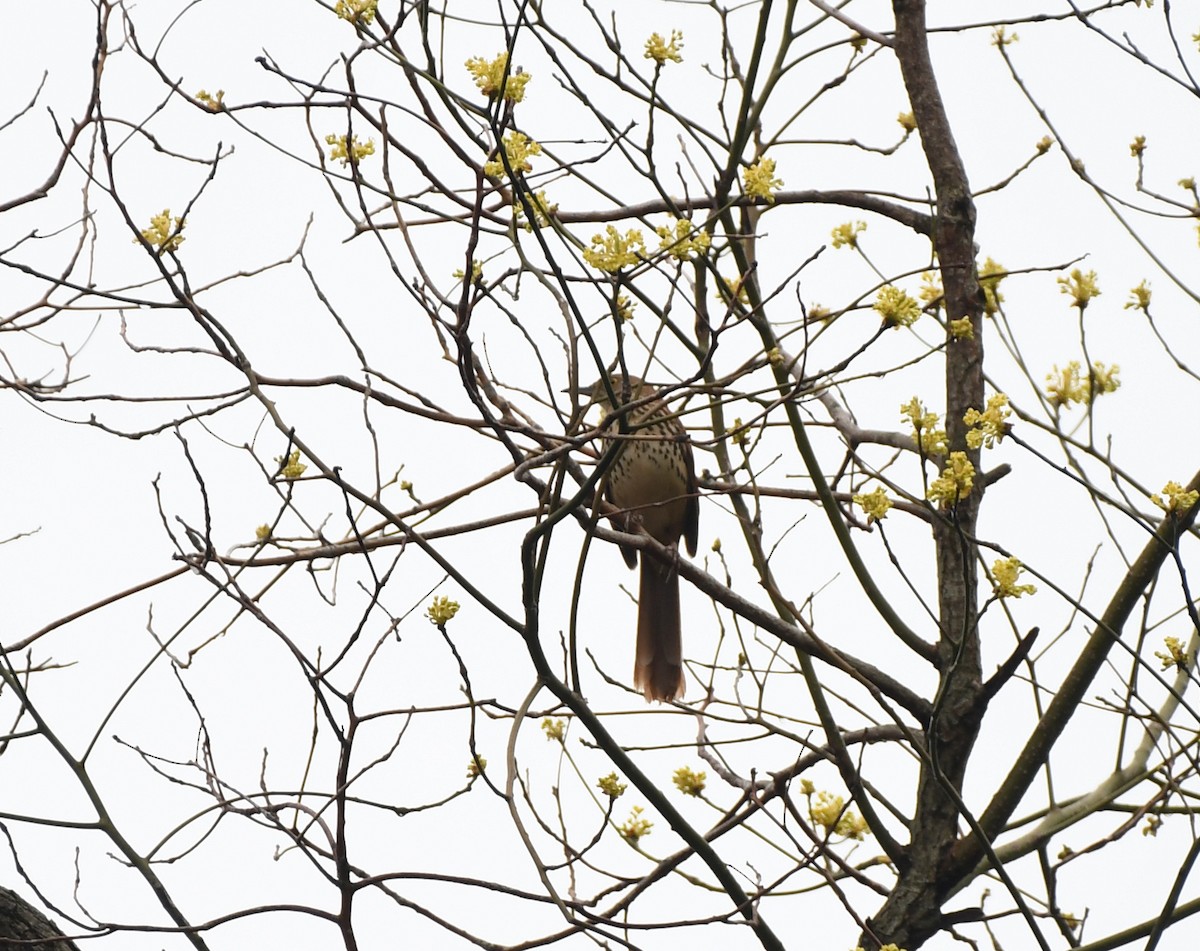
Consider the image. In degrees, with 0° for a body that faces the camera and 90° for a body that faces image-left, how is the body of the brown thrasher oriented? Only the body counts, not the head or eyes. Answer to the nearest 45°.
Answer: approximately 45°
